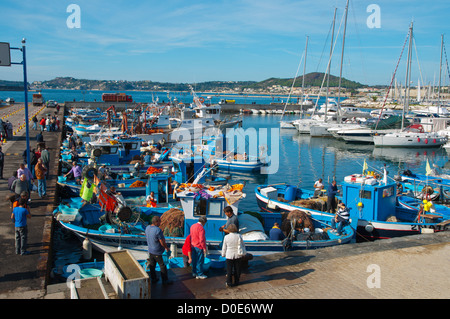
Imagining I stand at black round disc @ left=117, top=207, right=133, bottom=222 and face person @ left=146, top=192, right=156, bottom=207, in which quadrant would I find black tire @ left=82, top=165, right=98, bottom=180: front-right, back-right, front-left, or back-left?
front-left

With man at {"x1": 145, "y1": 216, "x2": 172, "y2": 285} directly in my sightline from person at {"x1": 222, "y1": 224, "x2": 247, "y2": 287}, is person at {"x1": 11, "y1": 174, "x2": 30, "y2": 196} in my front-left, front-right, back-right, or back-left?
front-right

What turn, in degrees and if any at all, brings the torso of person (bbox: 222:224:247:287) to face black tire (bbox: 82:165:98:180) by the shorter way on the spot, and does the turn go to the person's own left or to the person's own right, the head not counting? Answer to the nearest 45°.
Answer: approximately 45° to the person's own left

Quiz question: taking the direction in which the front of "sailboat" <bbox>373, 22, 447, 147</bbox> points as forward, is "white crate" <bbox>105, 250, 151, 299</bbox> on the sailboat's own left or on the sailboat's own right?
on the sailboat's own left

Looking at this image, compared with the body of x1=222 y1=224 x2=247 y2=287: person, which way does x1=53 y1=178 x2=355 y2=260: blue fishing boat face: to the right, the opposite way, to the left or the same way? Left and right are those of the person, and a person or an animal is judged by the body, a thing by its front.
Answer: to the left

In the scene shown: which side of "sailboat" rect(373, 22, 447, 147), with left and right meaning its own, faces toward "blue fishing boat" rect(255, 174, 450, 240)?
left

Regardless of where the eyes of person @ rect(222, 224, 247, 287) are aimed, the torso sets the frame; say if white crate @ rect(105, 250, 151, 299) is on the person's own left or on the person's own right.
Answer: on the person's own left

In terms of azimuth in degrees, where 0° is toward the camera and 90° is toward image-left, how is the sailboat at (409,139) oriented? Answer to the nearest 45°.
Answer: approximately 90°

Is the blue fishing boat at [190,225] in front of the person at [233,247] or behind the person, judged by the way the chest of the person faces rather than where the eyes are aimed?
in front

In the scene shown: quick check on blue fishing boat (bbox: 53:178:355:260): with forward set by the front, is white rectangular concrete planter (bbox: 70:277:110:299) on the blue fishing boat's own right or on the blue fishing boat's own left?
on the blue fishing boat's own left

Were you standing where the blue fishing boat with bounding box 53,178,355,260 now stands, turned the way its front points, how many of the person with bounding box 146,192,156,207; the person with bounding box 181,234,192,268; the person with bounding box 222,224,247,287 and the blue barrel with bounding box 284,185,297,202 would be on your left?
2

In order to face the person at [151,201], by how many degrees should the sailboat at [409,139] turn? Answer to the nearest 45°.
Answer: approximately 90° to its left

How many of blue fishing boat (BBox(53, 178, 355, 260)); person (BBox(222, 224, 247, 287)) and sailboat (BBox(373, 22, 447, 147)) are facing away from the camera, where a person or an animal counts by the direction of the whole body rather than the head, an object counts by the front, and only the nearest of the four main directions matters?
1

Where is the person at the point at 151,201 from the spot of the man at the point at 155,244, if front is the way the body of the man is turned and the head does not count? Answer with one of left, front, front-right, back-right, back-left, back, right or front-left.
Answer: front-left
